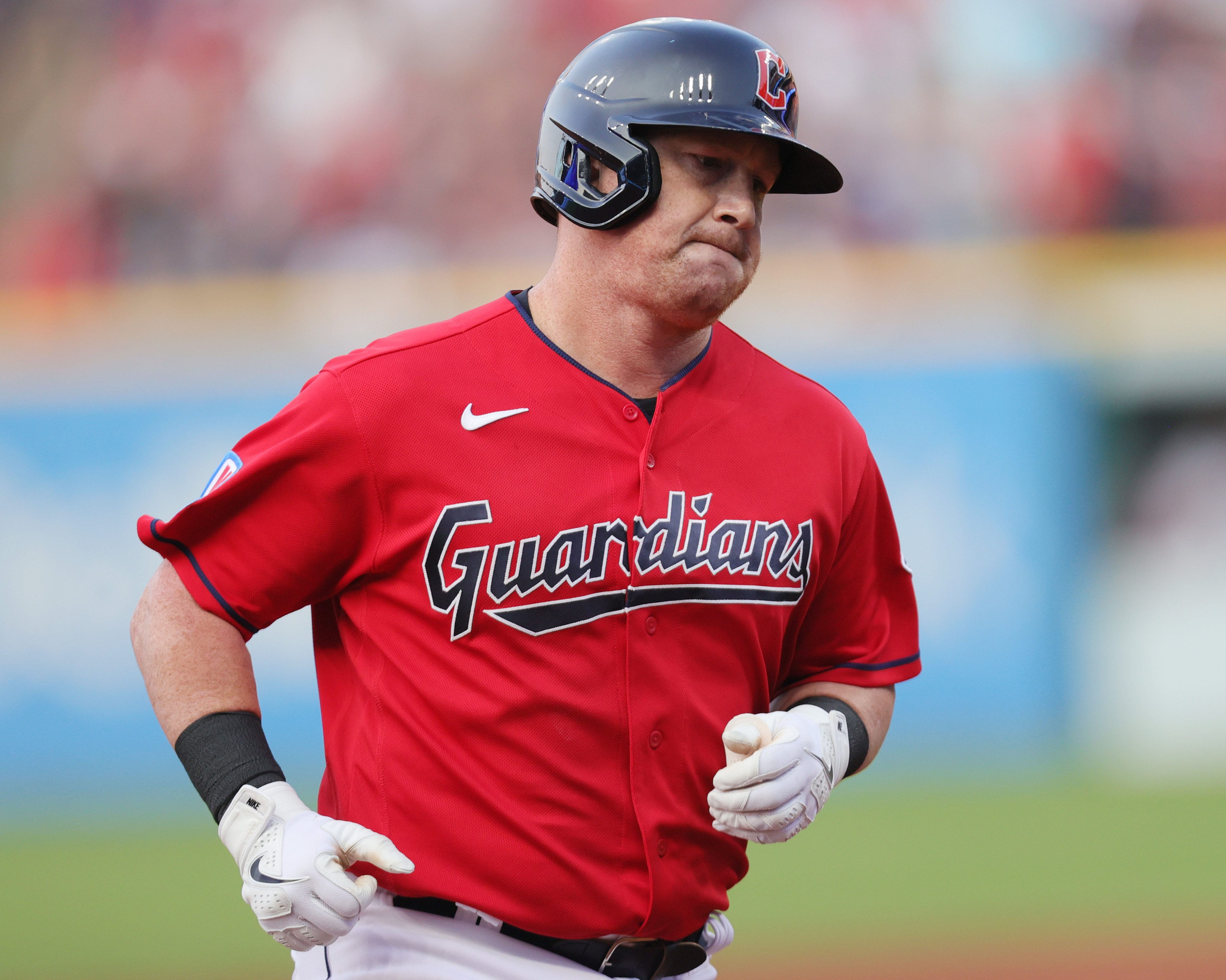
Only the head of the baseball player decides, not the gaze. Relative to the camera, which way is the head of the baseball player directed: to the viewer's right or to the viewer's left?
to the viewer's right

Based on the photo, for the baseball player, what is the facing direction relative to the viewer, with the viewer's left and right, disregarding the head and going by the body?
facing the viewer and to the right of the viewer
